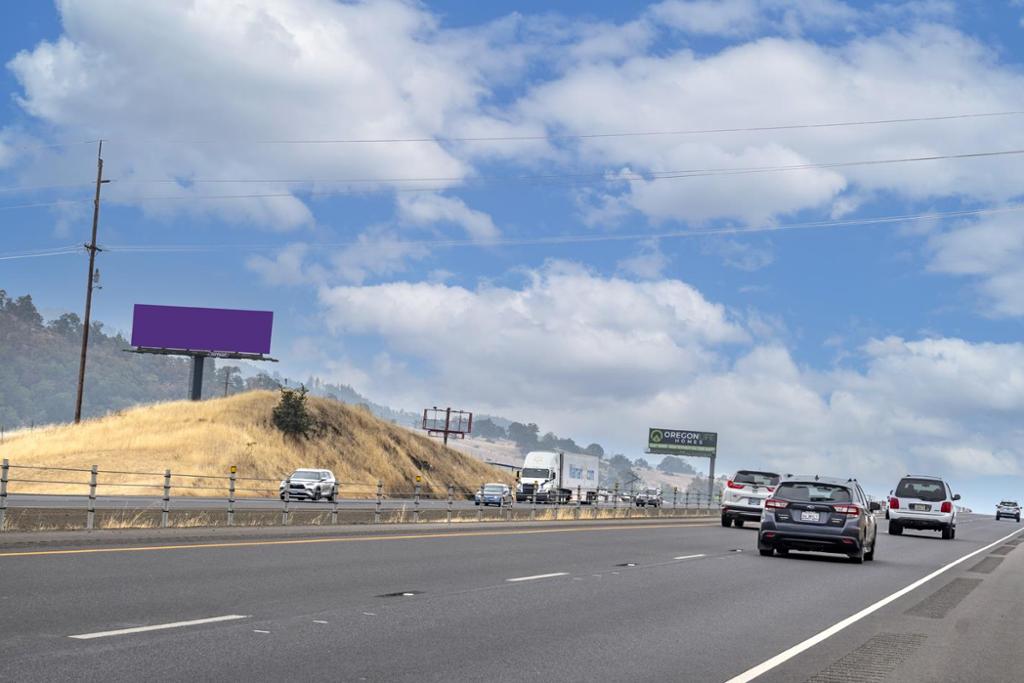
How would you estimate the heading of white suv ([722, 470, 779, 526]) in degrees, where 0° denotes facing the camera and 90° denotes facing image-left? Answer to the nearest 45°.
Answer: approximately 180°

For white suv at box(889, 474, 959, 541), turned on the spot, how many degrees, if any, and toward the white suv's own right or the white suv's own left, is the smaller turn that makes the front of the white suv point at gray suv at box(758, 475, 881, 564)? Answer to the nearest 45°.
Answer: approximately 180°

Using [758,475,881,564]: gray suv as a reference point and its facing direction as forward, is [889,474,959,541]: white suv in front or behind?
in front

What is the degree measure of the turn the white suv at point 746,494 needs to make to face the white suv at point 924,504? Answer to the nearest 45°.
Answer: approximately 90° to its right

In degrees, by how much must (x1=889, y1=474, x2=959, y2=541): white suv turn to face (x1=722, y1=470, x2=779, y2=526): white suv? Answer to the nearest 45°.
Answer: approximately 90° to its left

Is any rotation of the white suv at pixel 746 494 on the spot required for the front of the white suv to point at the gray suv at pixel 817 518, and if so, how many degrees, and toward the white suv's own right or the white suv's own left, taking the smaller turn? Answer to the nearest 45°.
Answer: approximately 180°

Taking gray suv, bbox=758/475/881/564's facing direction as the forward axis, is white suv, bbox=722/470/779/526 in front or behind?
in front

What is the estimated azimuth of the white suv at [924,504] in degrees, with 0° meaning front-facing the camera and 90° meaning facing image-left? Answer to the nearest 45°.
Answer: approximately 180°

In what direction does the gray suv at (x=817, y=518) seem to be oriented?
away from the camera
